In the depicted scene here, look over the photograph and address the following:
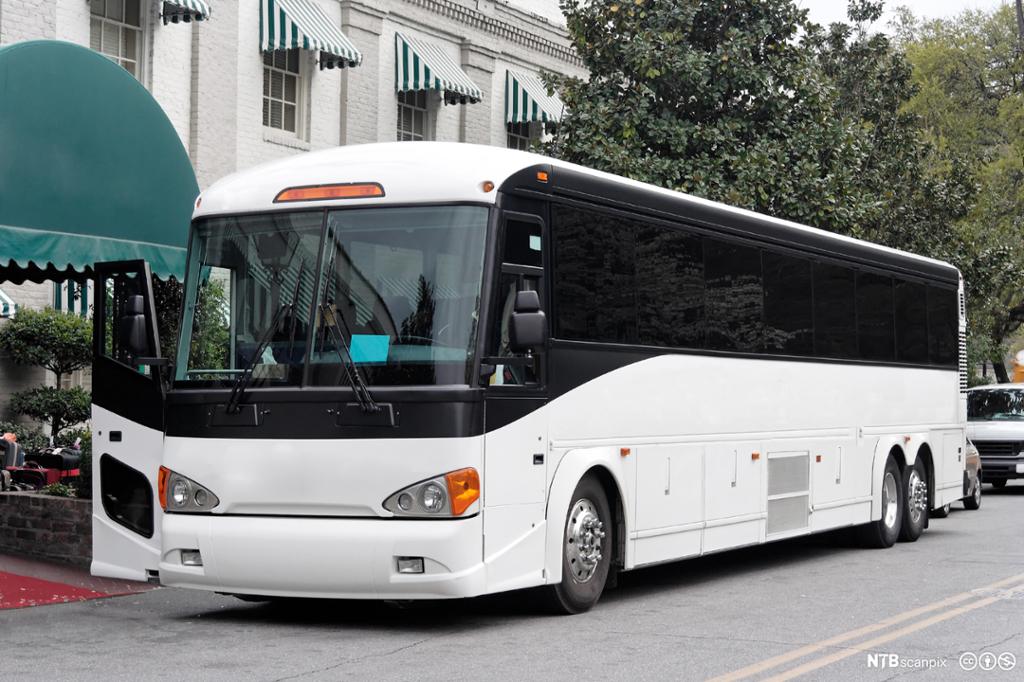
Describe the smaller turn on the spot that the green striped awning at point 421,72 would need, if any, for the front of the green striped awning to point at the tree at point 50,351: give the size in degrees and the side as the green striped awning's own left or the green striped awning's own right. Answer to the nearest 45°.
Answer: approximately 90° to the green striped awning's own right

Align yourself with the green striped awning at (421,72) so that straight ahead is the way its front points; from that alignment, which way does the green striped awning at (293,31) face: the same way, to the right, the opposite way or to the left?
the same way

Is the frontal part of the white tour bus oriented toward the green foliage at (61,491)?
no

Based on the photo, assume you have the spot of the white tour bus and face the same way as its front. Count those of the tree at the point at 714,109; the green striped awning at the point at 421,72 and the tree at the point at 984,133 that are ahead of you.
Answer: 0

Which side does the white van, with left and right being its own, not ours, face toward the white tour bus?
front

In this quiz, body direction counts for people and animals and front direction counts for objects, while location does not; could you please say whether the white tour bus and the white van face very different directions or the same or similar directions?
same or similar directions

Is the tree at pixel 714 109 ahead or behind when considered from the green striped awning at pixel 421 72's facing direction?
ahead

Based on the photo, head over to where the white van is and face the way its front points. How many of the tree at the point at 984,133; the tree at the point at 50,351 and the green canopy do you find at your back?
1

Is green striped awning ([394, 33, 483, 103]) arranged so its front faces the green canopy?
no

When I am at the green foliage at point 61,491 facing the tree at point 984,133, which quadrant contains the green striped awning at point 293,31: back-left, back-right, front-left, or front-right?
front-left

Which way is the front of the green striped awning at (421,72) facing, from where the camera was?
facing the viewer and to the right of the viewer

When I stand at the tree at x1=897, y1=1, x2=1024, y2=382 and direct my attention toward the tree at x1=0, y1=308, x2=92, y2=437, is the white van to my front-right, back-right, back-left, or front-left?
front-left

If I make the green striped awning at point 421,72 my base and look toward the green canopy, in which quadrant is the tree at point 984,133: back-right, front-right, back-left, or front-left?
back-left

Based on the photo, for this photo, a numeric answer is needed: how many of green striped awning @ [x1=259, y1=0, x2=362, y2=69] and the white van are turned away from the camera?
0

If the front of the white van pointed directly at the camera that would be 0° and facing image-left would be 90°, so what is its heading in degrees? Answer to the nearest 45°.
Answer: approximately 0°
